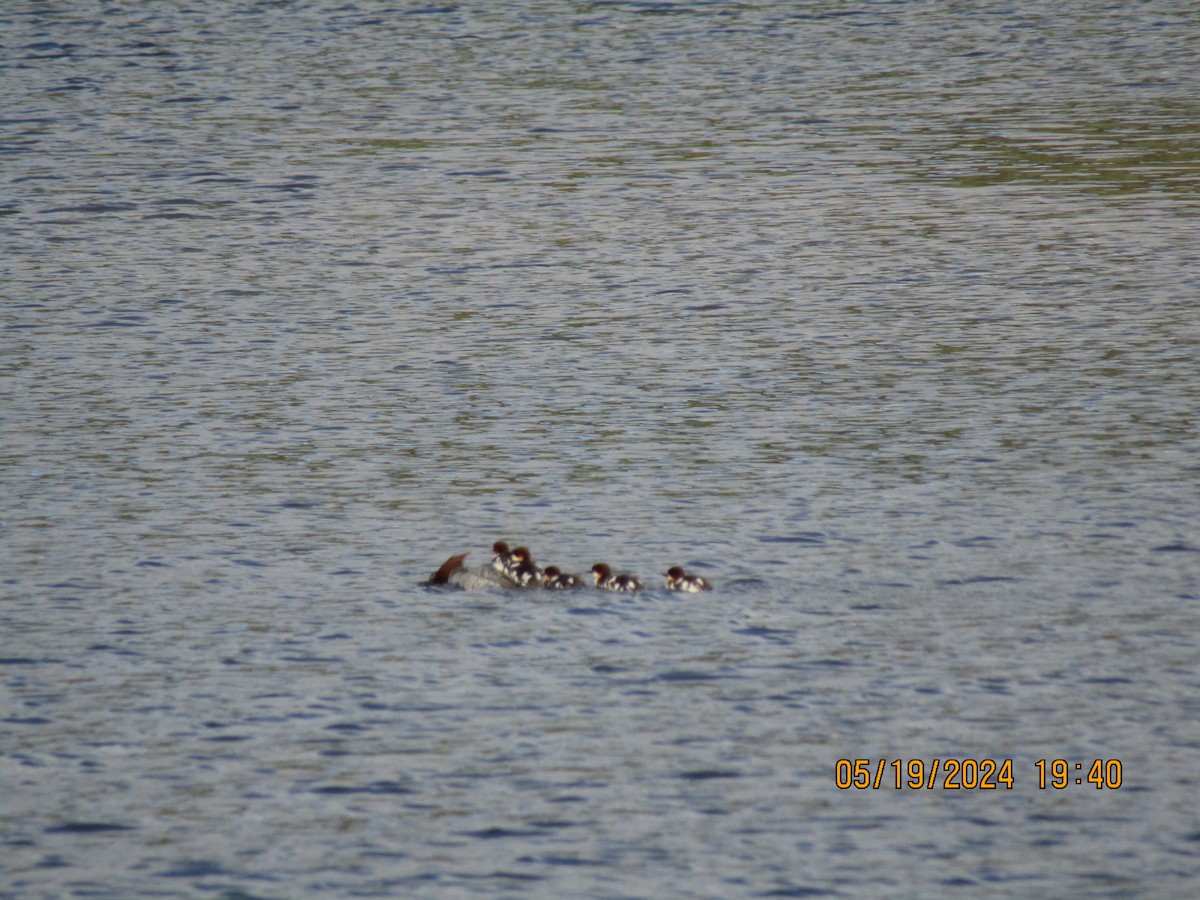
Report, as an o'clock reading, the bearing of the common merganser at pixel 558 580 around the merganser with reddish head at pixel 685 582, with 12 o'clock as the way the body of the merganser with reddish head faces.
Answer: The common merganser is roughly at 12 o'clock from the merganser with reddish head.

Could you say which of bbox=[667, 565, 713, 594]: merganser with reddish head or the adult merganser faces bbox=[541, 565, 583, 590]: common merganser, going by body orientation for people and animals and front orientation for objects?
the merganser with reddish head

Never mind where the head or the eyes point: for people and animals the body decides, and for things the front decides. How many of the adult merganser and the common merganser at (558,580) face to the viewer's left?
2

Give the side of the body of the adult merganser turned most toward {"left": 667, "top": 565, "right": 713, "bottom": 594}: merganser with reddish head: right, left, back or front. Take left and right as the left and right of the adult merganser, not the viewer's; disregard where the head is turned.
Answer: back

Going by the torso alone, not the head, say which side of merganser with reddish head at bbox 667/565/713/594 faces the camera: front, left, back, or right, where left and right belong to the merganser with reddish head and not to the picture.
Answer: left

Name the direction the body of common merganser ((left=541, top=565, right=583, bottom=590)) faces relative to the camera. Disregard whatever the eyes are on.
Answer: to the viewer's left

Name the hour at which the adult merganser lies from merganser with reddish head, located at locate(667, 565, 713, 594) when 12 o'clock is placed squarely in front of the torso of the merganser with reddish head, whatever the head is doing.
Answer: The adult merganser is roughly at 12 o'clock from the merganser with reddish head.

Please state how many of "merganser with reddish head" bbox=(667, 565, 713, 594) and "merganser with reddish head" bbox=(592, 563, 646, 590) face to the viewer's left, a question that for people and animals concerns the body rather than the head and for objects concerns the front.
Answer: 2

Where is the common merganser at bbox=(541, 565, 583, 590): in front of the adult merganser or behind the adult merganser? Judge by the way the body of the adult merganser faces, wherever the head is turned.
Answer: behind

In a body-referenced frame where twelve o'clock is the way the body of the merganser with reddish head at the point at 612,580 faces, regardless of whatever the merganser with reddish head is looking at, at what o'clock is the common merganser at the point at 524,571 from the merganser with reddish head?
The common merganser is roughly at 12 o'clock from the merganser with reddish head.

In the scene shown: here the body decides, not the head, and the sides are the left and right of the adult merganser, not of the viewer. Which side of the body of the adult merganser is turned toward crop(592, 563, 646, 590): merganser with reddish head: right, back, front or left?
back

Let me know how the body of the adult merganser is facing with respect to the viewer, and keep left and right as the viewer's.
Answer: facing to the left of the viewer
